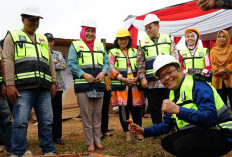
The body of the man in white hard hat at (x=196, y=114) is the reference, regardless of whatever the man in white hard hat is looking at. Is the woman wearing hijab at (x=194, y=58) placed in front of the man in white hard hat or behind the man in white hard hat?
behind

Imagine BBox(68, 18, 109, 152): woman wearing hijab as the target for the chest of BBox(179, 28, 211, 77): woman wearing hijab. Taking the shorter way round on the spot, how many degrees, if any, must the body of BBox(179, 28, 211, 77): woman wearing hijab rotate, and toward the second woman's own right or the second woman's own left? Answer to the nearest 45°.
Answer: approximately 45° to the second woman's own right

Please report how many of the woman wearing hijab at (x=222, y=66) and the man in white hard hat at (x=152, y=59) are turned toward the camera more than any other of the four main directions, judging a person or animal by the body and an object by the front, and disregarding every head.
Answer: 2

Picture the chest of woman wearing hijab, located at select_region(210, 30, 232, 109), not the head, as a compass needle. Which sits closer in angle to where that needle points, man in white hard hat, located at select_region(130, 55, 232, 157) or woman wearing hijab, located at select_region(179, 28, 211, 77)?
the man in white hard hat

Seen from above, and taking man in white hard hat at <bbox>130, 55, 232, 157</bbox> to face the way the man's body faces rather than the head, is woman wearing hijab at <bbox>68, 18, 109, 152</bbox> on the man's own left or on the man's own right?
on the man's own right

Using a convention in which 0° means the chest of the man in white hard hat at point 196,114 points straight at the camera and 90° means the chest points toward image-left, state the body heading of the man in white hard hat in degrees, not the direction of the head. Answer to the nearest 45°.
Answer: approximately 45°

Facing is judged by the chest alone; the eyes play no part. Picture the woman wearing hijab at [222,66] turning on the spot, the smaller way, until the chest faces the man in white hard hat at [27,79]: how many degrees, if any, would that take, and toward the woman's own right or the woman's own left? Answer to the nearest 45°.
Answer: approximately 45° to the woman's own right
